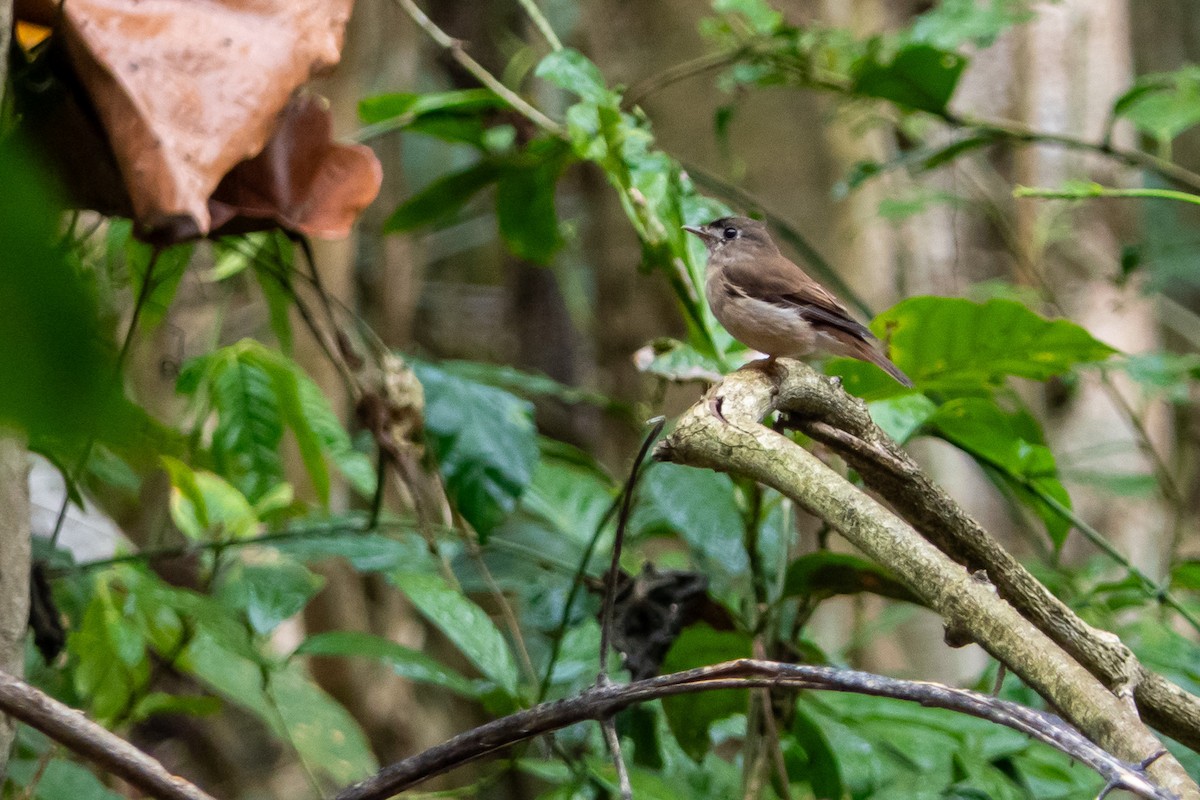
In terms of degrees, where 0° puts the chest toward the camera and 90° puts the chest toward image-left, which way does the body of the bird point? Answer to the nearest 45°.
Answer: approximately 90°

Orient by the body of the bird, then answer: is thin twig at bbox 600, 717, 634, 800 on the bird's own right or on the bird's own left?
on the bird's own left

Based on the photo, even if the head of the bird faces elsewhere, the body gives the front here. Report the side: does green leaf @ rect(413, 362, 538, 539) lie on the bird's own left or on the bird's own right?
on the bird's own right

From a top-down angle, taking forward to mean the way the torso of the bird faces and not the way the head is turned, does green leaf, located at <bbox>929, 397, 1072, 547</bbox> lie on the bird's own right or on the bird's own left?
on the bird's own right

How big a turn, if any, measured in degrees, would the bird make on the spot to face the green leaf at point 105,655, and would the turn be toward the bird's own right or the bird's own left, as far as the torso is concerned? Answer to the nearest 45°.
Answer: approximately 45° to the bird's own left

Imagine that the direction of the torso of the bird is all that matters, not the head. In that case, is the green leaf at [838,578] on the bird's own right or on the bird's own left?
on the bird's own right

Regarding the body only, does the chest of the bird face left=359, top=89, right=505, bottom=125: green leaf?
yes

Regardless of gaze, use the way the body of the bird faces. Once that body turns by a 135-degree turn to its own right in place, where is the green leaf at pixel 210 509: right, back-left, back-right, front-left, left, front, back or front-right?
left
